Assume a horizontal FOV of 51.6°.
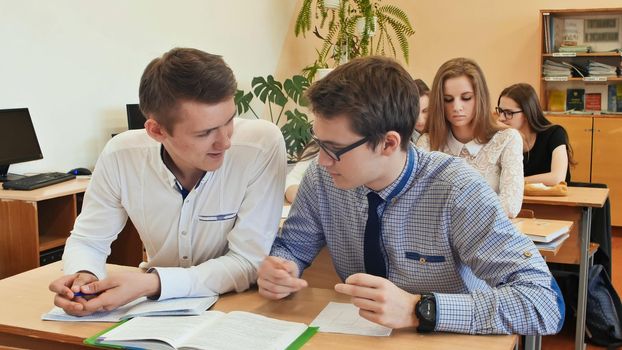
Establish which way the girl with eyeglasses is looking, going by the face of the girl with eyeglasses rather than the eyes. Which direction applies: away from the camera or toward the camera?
toward the camera

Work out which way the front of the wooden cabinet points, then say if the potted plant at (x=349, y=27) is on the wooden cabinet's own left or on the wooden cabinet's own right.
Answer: on the wooden cabinet's own right

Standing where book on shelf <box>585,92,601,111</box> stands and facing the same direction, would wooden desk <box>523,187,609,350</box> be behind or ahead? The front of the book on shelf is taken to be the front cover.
ahead

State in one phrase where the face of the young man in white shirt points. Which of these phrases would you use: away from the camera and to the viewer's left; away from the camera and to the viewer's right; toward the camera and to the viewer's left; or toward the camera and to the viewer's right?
toward the camera and to the viewer's right

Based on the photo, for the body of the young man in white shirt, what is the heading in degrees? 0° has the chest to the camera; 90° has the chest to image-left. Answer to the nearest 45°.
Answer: approximately 0°

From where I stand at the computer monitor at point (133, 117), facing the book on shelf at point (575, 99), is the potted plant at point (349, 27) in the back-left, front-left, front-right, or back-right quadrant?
front-left

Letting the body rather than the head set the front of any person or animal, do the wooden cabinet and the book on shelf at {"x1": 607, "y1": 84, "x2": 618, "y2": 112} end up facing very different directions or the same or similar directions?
same or similar directions

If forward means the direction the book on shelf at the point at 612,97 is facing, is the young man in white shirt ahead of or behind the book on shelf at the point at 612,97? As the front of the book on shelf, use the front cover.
ahead

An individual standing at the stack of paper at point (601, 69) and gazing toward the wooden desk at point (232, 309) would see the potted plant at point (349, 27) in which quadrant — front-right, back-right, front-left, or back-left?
front-right

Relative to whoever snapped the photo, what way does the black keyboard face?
facing the viewer and to the right of the viewer

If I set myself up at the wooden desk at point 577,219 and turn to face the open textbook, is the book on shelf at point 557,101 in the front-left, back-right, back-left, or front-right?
back-right

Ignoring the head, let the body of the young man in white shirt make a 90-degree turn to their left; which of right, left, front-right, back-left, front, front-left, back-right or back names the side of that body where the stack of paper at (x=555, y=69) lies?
front-left

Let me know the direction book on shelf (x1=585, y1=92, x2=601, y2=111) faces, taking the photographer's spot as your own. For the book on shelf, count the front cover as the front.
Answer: facing the viewer

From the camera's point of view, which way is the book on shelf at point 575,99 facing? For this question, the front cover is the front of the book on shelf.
toward the camera

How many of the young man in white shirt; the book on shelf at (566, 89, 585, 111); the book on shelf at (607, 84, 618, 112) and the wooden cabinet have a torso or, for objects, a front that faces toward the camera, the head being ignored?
4

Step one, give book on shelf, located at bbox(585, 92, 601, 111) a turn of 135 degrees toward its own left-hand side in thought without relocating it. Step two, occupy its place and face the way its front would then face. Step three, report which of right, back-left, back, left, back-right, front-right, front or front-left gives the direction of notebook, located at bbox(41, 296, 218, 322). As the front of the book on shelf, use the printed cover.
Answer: back-right

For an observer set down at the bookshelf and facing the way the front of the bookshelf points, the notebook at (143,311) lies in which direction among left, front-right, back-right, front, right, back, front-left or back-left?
front
